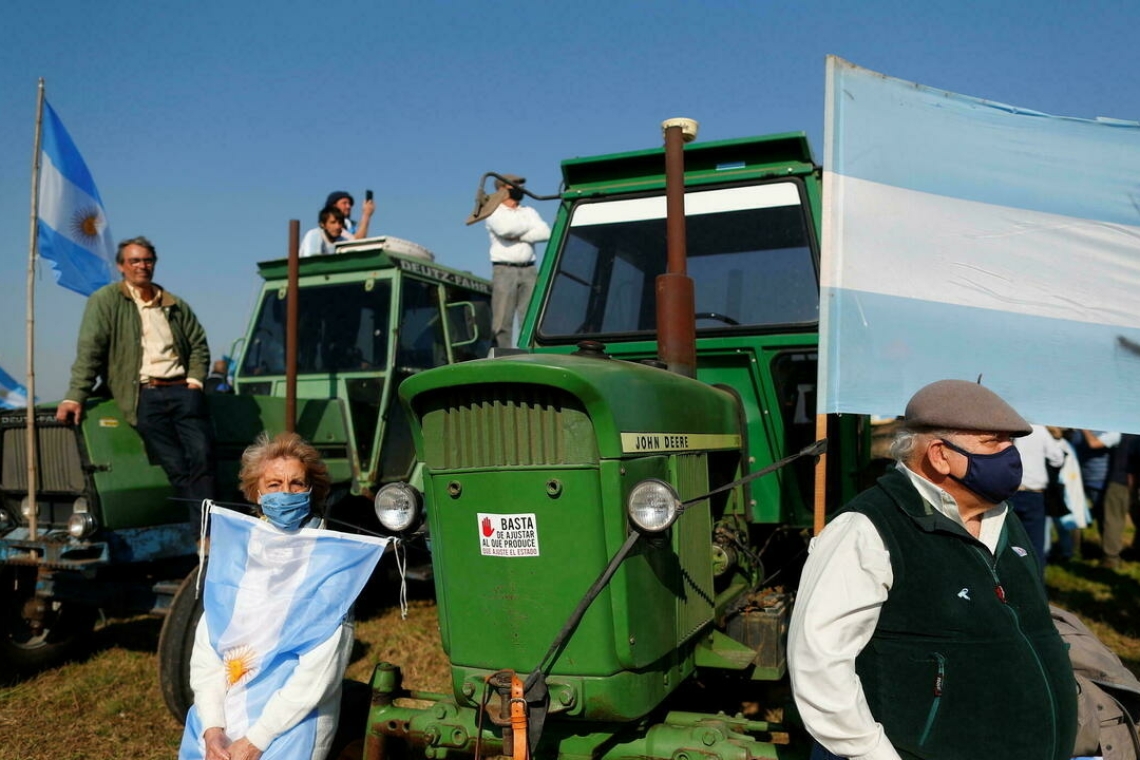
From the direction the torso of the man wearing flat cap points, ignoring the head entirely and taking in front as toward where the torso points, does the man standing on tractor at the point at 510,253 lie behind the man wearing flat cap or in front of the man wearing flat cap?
behind

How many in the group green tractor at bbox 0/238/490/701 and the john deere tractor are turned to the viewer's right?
0

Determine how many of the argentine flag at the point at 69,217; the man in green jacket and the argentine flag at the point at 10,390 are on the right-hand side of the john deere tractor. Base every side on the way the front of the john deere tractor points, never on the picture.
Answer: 3

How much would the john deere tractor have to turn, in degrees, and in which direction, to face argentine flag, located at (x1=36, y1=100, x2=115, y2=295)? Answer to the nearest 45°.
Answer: approximately 90° to its right

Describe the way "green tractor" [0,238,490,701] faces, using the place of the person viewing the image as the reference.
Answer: facing the viewer and to the left of the viewer

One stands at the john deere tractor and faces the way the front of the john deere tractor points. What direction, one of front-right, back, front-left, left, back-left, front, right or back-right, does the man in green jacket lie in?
right

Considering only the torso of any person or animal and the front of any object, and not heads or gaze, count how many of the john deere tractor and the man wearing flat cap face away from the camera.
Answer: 0

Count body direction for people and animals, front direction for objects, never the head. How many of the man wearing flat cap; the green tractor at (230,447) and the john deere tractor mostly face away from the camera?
0
